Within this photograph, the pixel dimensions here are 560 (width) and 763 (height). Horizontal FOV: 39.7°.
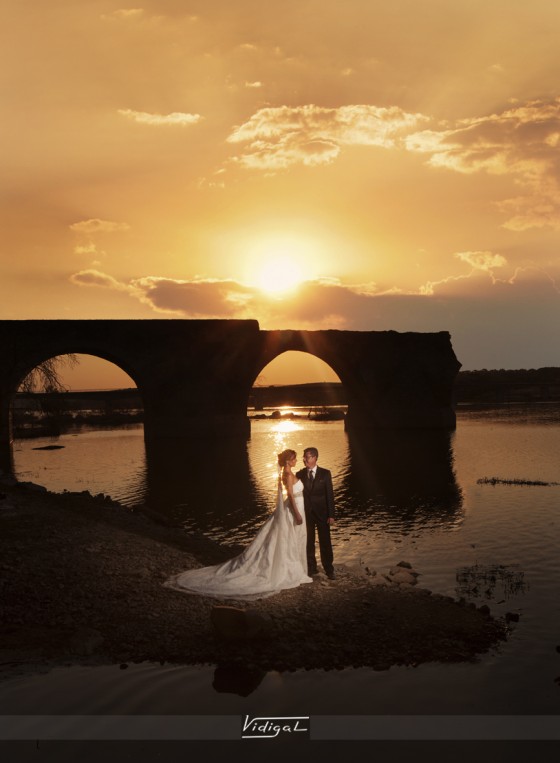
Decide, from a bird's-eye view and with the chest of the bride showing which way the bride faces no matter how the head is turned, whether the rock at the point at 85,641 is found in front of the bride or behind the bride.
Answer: behind

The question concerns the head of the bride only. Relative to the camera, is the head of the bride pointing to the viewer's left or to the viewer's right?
to the viewer's right

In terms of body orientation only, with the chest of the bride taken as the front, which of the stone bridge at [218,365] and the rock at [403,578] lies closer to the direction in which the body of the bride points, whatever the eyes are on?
the rock

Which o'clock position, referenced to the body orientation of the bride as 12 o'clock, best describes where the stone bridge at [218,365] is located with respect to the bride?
The stone bridge is roughly at 9 o'clock from the bride.

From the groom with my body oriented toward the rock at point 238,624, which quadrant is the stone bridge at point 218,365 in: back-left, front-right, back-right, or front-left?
back-right

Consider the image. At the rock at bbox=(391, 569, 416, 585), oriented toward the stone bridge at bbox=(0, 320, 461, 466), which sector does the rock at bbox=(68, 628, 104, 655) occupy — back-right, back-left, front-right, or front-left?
back-left

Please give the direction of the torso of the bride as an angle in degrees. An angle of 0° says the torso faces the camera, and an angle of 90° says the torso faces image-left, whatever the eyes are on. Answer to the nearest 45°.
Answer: approximately 270°

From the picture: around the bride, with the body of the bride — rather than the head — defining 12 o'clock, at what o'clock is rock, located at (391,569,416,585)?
The rock is roughly at 11 o'clock from the bride.
